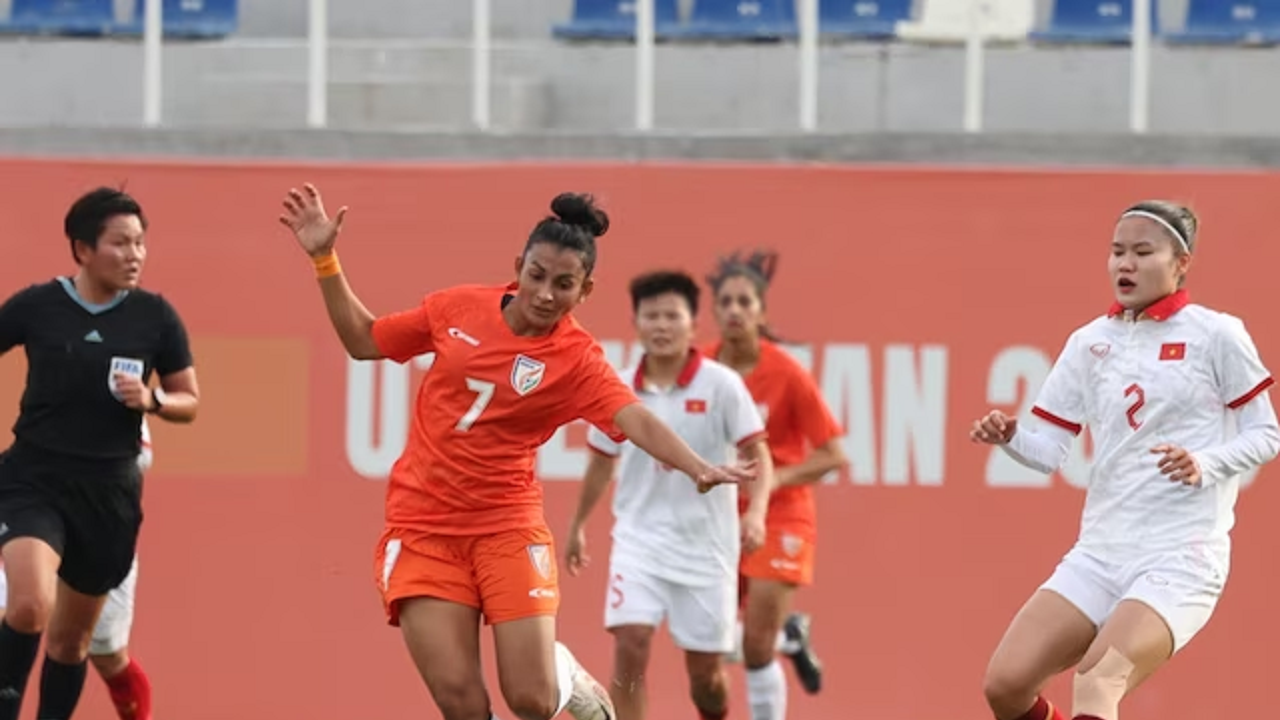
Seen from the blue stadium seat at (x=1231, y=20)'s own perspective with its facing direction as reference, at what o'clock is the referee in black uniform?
The referee in black uniform is roughly at 1 o'clock from the blue stadium seat.

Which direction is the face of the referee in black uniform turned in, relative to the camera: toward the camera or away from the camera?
toward the camera

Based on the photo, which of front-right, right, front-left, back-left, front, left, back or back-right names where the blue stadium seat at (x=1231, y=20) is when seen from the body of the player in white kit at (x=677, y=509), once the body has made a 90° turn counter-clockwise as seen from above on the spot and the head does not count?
front-left

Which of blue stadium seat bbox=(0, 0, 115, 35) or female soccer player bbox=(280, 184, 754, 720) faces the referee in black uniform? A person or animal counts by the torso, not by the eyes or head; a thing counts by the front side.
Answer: the blue stadium seat

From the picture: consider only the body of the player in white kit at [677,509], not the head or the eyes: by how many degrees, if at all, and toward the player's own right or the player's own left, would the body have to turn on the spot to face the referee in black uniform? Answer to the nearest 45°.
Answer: approximately 45° to the player's own right

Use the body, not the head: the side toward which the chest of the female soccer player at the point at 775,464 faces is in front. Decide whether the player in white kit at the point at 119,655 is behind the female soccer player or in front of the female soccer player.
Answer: in front

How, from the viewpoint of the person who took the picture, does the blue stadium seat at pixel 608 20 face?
facing the viewer

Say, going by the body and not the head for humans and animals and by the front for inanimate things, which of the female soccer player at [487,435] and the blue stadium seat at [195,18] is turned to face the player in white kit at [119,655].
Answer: the blue stadium seat

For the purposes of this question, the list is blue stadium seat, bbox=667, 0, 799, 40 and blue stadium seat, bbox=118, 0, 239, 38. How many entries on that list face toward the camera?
2

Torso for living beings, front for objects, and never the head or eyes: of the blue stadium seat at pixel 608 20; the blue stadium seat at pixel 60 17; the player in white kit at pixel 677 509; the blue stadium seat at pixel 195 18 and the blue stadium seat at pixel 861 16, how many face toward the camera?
5

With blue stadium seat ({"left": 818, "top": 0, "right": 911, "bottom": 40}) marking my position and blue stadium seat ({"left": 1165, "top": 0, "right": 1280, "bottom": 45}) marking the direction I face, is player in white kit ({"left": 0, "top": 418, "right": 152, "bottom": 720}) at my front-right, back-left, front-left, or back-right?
back-right

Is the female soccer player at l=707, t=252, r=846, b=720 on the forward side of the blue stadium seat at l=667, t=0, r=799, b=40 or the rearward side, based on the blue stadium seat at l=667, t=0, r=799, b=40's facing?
on the forward side

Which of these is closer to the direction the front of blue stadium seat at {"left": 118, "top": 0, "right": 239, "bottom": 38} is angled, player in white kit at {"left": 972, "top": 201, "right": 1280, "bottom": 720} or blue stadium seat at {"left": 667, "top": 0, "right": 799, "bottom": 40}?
the player in white kit

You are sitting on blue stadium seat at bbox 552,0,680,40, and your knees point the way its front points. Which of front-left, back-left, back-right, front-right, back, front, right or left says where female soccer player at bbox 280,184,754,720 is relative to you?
front

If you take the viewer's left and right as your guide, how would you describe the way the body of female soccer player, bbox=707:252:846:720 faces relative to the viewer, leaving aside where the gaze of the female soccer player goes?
facing the viewer and to the left of the viewer

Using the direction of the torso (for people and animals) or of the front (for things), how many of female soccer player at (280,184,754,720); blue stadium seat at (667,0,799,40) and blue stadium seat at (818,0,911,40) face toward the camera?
3

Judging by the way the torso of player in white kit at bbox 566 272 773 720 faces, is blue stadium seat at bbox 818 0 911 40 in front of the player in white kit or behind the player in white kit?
behind

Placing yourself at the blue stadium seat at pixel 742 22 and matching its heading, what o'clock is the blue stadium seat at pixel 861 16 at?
the blue stadium seat at pixel 861 16 is roughly at 8 o'clock from the blue stadium seat at pixel 742 22.

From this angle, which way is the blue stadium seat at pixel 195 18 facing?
toward the camera

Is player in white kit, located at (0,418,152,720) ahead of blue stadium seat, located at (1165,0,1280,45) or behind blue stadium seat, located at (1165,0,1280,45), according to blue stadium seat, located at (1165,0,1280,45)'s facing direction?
ahead

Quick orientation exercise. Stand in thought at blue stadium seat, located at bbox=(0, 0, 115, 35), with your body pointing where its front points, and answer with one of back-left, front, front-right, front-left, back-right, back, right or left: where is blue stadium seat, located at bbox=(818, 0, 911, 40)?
left

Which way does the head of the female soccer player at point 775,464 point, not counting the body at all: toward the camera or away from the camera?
toward the camera

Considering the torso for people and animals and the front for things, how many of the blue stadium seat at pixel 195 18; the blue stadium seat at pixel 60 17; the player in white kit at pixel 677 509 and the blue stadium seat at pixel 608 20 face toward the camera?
4
